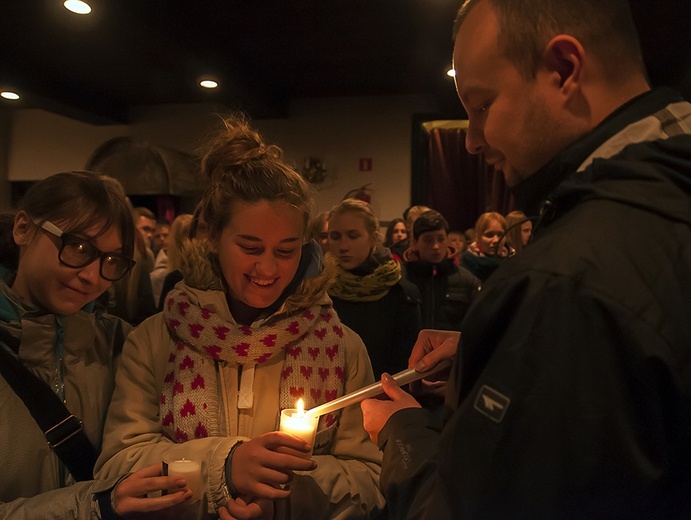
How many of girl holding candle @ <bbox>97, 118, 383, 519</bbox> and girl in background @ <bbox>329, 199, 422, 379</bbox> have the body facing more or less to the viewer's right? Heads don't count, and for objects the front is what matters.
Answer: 0

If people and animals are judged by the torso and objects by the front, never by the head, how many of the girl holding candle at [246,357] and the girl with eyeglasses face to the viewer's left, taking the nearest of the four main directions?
0

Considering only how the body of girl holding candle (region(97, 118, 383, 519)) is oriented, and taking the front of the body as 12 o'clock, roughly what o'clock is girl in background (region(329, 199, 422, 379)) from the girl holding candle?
The girl in background is roughly at 7 o'clock from the girl holding candle.

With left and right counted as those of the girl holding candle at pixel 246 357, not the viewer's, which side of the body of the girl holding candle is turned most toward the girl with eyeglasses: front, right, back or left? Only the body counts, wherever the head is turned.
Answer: right

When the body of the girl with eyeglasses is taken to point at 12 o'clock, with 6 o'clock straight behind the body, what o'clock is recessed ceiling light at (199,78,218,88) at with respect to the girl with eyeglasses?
The recessed ceiling light is roughly at 8 o'clock from the girl with eyeglasses.

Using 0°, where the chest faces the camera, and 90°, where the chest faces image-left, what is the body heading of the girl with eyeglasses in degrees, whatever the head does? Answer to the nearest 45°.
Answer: approximately 315°

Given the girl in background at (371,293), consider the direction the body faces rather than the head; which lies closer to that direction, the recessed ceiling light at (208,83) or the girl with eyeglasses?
the girl with eyeglasses

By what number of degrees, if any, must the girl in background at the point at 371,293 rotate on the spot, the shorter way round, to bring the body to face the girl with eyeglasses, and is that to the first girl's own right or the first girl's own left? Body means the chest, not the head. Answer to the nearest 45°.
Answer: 0° — they already face them

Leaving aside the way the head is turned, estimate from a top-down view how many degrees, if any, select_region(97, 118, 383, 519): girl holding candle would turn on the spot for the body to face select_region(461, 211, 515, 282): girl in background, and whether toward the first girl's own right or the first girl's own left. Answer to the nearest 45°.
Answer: approximately 135° to the first girl's own left

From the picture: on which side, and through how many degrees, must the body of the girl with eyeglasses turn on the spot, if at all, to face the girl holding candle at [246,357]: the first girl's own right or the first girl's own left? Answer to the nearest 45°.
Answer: approximately 45° to the first girl's own left

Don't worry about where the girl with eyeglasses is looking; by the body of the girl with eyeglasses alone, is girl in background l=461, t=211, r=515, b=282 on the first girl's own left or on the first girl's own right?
on the first girl's own left

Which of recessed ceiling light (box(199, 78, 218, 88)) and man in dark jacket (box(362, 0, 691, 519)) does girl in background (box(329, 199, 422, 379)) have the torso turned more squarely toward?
the man in dark jacket

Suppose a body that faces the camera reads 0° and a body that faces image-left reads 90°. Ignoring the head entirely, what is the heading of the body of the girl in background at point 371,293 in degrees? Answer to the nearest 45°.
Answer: approximately 45°
